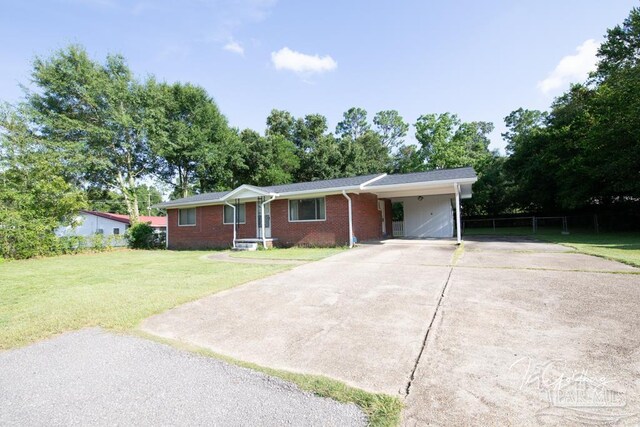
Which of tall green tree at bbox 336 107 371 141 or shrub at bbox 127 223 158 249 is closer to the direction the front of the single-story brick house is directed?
the shrub

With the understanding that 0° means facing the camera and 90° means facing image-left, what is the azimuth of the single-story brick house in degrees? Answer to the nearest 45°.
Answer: approximately 45°

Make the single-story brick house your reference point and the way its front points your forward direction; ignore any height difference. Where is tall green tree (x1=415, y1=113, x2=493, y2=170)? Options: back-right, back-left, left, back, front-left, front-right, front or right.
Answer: back

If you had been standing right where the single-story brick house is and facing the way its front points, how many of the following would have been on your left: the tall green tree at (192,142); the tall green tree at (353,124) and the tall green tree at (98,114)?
0

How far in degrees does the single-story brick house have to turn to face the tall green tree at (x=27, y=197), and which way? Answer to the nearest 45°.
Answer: approximately 45° to its right

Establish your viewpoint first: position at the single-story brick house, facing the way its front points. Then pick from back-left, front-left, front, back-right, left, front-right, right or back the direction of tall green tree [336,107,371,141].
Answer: back-right

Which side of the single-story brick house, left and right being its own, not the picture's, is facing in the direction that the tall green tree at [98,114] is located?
right

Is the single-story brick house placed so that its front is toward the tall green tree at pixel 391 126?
no

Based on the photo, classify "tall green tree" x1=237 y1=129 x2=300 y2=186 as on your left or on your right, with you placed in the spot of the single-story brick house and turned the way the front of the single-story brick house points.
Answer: on your right

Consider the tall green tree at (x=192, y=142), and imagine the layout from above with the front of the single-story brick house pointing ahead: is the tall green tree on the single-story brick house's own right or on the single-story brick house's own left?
on the single-story brick house's own right

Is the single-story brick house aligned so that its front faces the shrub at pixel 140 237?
no

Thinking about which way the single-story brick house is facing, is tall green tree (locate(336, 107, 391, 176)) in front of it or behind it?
behind

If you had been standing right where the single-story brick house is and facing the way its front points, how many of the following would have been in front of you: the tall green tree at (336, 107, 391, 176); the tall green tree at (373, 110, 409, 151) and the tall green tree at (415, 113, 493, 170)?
0
